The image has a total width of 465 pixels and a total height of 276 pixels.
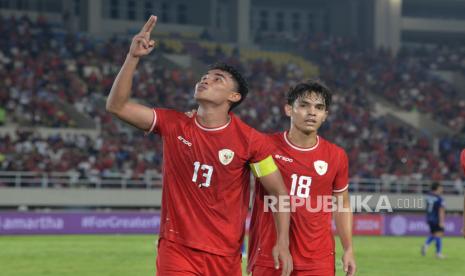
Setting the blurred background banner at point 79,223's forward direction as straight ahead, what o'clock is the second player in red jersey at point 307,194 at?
The second player in red jersey is roughly at 12 o'clock from the blurred background banner.

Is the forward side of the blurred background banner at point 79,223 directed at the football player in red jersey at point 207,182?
yes

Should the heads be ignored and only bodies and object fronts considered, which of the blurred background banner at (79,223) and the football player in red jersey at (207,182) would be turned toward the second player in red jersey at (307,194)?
the blurred background banner

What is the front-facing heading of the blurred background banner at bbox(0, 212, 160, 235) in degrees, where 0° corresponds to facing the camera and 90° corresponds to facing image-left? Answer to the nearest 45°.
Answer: approximately 0°

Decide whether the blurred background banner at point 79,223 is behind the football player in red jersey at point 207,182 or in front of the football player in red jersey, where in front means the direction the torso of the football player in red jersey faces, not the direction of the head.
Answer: behind

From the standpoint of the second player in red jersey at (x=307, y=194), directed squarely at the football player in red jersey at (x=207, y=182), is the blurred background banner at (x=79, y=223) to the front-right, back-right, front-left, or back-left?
back-right
